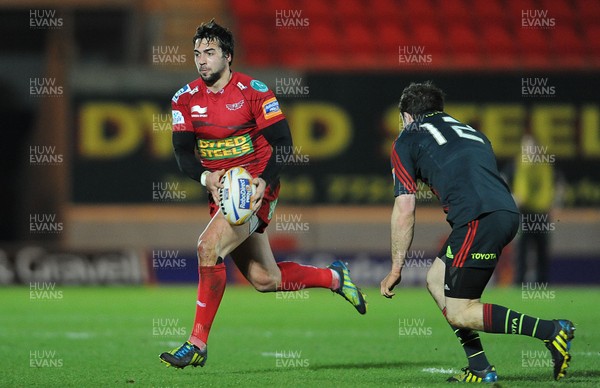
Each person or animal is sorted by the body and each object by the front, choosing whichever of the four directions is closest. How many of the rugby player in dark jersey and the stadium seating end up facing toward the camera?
1

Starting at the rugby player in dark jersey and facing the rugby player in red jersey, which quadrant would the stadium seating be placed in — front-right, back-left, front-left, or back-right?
front-right

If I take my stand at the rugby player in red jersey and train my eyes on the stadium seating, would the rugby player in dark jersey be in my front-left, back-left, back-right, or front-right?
back-right

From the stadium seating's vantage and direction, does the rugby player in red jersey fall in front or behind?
in front

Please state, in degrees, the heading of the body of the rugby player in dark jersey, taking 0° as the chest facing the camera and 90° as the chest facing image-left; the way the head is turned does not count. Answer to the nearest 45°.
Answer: approximately 135°

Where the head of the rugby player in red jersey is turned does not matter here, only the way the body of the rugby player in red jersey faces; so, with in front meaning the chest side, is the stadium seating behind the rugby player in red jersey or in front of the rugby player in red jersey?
behind

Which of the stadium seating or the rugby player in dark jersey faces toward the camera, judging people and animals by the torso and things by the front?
the stadium seating

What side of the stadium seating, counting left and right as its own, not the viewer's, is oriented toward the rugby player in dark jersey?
front

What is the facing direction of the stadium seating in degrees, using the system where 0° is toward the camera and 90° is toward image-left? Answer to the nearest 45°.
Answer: approximately 0°

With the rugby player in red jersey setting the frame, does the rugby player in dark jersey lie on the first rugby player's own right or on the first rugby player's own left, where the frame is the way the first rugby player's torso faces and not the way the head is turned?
on the first rugby player's own left

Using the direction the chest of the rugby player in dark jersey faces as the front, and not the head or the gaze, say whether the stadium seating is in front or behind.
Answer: in front

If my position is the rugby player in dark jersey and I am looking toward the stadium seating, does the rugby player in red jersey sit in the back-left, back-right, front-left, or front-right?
front-left

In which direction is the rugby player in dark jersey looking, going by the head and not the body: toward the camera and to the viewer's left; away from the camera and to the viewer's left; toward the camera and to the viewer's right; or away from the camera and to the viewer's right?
away from the camera and to the viewer's left
